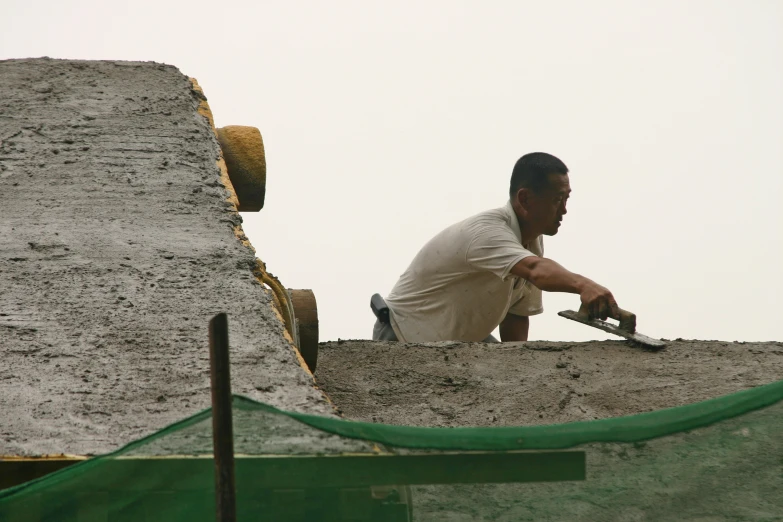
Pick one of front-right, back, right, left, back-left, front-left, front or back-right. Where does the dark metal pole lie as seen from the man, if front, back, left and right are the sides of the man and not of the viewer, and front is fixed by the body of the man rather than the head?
right

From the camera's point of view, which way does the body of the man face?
to the viewer's right

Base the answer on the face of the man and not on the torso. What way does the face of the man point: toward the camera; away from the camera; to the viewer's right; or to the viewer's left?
to the viewer's right

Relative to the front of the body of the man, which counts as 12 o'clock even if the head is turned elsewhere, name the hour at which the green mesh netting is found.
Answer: The green mesh netting is roughly at 3 o'clock from the man.
